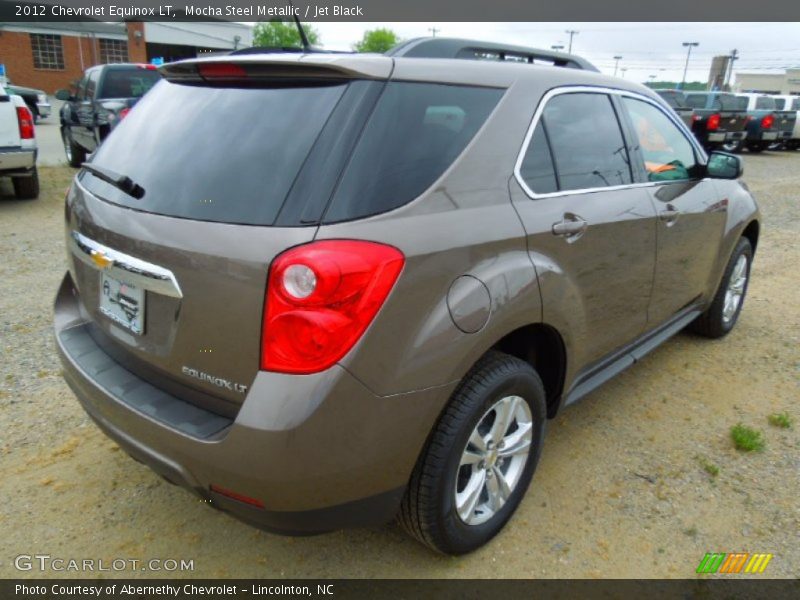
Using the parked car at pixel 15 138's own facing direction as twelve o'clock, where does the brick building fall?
The brick building is roughly at 12 o'clock from the parked car.

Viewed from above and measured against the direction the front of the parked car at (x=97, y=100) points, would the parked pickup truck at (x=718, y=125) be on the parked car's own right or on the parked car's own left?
on the parked car's own right

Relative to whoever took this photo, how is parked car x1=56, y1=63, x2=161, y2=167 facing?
facing away from the viewer and to the left of the viewer

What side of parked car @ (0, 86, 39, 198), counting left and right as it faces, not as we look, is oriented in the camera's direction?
back

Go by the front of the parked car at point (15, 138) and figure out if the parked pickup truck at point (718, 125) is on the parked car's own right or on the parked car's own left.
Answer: on the parked car's own right

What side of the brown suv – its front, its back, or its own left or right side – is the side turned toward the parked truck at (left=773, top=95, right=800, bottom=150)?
front

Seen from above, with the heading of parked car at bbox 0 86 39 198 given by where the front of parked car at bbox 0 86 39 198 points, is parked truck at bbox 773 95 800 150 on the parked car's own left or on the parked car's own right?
on the parked car's own right

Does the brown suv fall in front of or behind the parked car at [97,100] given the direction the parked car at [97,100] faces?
behind

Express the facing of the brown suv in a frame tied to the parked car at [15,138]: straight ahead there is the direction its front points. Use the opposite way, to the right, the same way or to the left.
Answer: to the right

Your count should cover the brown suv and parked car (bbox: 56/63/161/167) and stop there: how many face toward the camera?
0

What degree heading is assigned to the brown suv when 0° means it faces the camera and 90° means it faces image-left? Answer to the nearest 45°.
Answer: approximately 225°

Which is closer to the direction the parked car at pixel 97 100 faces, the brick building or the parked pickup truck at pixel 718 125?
the brick building

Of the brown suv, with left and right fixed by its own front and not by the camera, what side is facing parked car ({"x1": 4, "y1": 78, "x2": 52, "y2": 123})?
left
